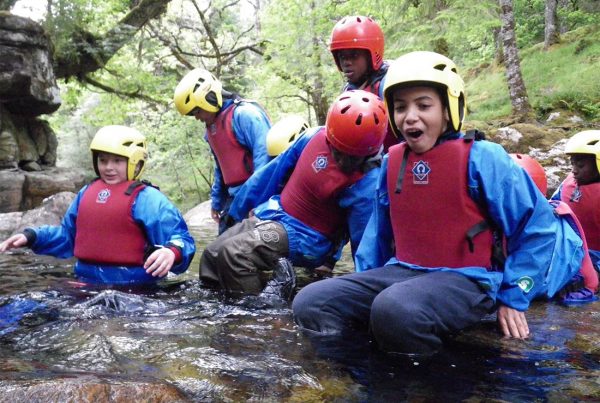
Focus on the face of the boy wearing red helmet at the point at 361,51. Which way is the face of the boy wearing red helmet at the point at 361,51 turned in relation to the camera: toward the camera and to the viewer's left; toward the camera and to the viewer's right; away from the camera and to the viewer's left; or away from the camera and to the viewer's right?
toward the camera and to the viewer's left

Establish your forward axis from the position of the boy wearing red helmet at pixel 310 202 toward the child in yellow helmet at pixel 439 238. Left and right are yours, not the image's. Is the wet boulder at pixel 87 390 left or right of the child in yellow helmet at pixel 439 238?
right

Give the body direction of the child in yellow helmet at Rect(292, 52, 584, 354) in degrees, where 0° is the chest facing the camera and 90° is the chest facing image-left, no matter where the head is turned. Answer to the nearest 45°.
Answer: approximately 45°

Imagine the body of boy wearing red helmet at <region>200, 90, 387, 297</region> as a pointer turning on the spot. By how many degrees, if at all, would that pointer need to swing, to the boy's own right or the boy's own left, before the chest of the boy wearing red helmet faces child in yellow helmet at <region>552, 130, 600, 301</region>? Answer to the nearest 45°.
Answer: approximately 135° to the boy's own left

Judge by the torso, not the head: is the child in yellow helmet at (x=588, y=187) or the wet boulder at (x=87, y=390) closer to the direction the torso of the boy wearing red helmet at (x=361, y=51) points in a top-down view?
the wet boulder

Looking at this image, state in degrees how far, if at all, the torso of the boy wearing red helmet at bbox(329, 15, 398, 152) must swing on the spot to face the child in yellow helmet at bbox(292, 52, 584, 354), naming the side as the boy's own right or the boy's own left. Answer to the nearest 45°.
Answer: approximately 45° to the boy's own left

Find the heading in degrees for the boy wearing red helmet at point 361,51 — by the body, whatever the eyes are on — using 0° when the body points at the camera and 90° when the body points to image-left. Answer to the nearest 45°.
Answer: approximately 45°

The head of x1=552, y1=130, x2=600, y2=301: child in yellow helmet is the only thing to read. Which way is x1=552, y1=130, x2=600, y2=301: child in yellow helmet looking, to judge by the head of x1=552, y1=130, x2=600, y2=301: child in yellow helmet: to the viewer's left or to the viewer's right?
to the viewer's left

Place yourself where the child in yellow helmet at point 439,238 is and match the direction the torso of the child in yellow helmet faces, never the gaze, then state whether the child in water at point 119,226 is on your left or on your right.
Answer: on your right
